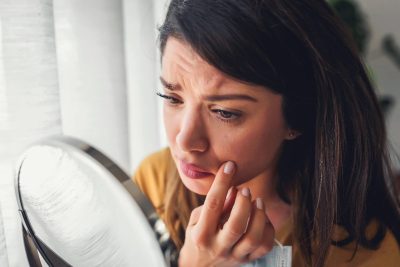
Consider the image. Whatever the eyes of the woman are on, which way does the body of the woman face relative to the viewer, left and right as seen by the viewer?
facing the viewer and to the left of the viewer

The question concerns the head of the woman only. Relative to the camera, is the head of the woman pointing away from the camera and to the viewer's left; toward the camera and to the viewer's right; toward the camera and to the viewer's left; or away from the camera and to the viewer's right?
toward the camera and to the viewer's left
